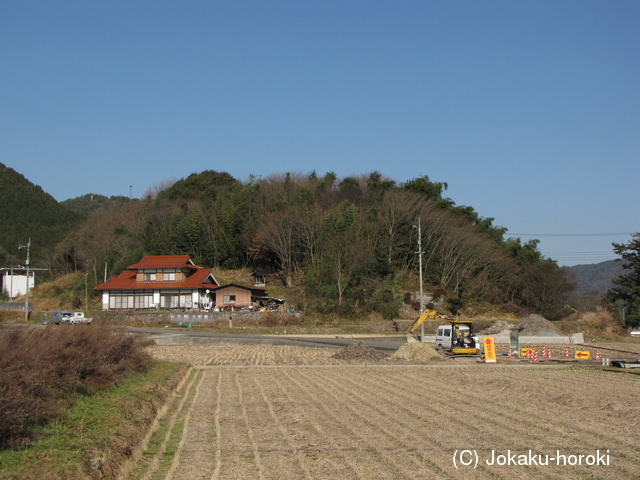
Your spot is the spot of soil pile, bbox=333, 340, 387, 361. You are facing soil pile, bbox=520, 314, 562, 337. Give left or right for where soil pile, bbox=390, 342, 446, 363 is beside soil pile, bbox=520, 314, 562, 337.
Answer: right

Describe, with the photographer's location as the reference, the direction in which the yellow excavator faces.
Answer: facing to the left of the viewer

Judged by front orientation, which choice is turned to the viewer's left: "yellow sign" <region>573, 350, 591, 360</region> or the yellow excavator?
the yellow excavator

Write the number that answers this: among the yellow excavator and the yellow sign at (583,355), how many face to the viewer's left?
1

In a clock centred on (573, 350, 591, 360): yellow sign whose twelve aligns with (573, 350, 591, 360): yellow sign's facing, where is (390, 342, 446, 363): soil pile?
The soil pile is roughly at 2 o'clock from the yellow sign.

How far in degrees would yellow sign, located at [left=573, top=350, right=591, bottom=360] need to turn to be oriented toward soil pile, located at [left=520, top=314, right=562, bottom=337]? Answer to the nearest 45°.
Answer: approximately 180°

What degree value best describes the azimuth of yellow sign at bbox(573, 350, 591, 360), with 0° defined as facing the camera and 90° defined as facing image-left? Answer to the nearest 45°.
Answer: approximately 0°

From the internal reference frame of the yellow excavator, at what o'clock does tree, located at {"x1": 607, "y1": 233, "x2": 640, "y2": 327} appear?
The tree is roughly at 4 o'clock from the yellow excavator.

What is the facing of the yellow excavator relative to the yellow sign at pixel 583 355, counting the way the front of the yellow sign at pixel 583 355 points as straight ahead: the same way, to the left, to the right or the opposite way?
to the right

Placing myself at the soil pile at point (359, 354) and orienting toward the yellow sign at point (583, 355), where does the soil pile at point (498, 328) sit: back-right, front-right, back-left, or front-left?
front-left

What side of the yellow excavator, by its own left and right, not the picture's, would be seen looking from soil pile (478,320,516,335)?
right

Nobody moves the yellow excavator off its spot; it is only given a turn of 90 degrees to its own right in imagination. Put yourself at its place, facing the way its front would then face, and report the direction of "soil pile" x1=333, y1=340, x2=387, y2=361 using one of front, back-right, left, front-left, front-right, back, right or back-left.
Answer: back-left

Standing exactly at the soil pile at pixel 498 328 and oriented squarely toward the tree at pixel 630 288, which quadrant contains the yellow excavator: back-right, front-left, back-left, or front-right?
back-right

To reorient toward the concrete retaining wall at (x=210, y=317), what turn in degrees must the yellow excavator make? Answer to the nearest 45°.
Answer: approximately 45° to its right

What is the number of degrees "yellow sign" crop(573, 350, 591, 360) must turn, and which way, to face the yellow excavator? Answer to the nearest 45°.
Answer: approximately 90° to its right
